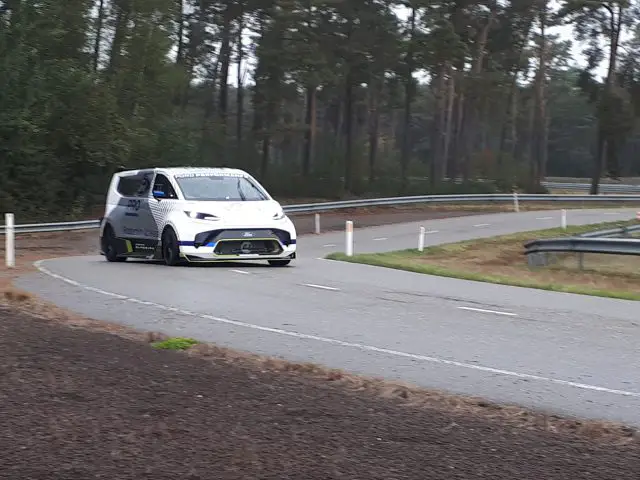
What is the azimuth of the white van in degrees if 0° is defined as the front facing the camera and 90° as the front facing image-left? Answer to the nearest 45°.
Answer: approximately 315°
